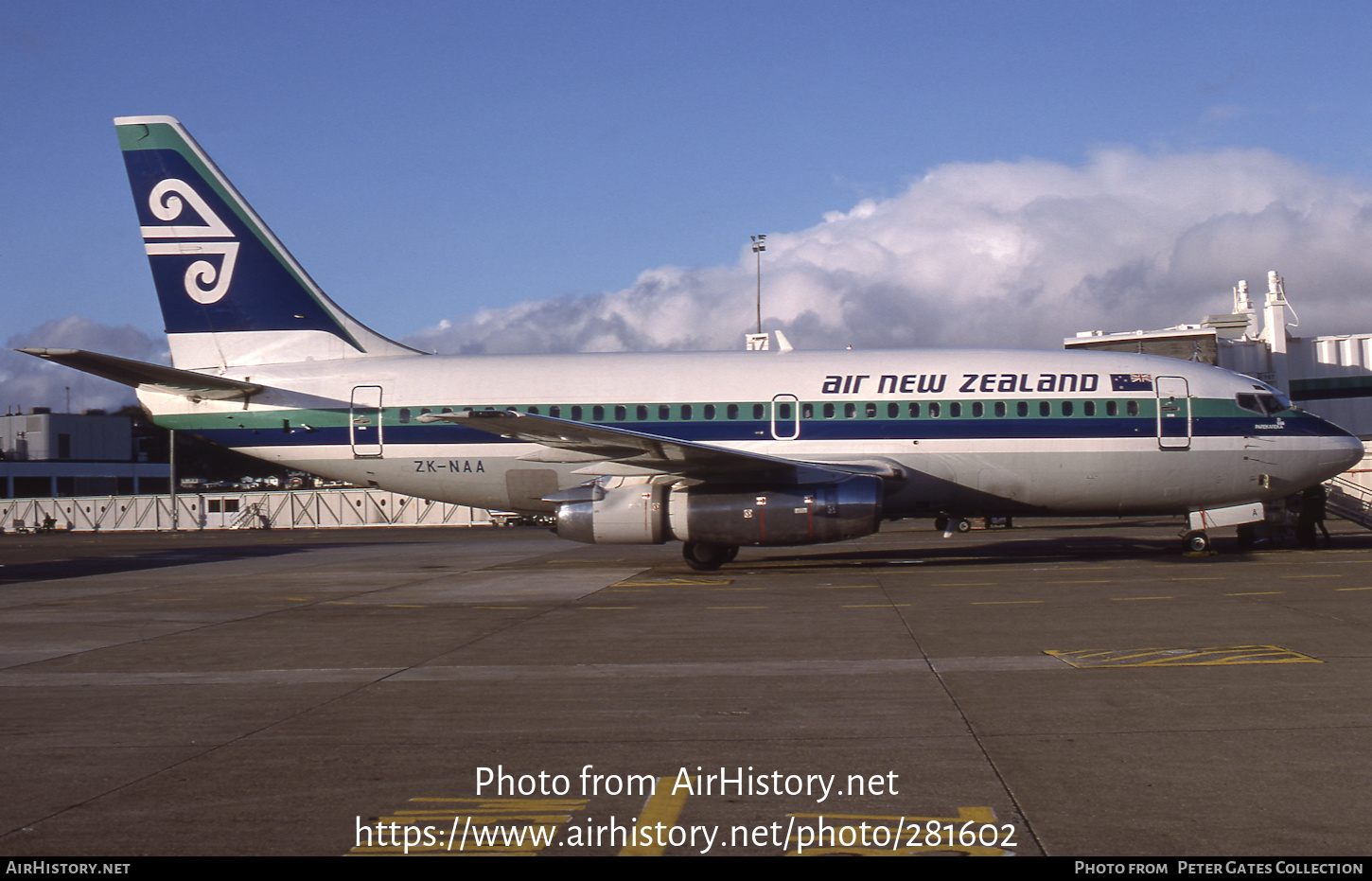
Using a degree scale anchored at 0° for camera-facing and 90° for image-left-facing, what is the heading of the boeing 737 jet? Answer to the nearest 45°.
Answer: approximately 270°
